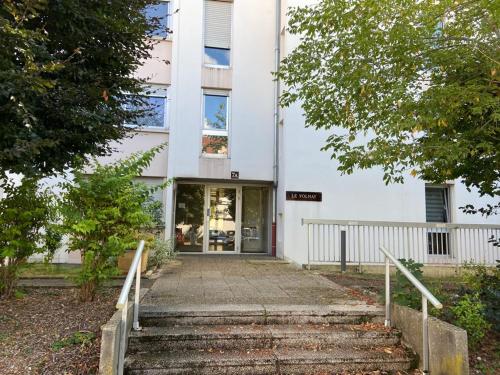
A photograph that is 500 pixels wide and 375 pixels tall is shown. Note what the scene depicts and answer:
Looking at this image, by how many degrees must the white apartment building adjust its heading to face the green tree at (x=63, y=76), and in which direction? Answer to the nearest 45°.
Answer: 0° — it already faces it

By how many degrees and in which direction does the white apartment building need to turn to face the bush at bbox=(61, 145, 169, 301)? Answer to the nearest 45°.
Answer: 0° — it already faces it

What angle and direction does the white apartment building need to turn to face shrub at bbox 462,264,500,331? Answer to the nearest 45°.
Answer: approximately 45° to its left

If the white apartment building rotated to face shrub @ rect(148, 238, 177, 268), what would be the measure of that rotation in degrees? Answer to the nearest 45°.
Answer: approximately 45° to its right

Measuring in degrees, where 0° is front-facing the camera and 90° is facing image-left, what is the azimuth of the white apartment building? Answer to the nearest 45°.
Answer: approximately 0°

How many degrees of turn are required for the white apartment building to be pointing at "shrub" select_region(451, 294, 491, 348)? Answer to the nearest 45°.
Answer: approximately 45° to its left

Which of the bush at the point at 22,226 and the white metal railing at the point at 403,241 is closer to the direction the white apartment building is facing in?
the bush

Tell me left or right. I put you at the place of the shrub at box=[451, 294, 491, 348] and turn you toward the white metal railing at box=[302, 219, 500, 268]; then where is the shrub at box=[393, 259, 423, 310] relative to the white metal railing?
left

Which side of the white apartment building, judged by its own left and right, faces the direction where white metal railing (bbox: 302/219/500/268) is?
left
